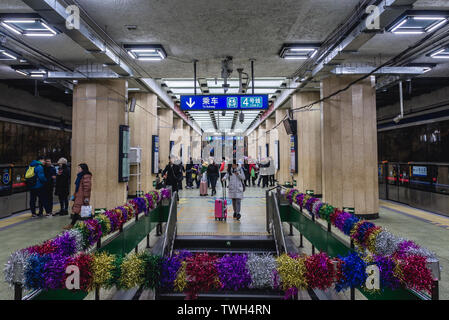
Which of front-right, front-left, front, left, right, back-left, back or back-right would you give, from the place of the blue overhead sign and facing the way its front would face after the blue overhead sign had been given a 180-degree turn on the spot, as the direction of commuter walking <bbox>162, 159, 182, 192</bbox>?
front-left

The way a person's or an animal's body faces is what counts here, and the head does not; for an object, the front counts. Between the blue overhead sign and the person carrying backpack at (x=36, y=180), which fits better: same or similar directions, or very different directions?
very different directions

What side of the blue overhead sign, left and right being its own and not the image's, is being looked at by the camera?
front

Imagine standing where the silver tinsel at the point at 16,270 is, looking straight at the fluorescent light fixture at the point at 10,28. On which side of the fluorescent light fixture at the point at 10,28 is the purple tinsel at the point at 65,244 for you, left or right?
right

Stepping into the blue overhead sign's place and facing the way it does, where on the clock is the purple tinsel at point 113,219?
The purple tinsel is roughly at 1 o'clock from the blue overhead sign.

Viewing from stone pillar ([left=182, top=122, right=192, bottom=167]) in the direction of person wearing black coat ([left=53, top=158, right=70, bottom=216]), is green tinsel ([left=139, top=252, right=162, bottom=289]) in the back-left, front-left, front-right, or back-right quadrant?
front-left

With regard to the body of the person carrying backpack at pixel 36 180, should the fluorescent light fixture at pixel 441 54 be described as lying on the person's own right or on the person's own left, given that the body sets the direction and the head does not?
on the person's own right

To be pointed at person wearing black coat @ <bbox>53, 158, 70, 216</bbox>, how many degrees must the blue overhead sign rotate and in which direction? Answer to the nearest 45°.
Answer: approximately 90° to its right

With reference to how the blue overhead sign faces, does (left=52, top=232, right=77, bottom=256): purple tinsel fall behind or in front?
in front

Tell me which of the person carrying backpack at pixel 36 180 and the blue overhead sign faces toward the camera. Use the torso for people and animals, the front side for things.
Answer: the blue overhead sign

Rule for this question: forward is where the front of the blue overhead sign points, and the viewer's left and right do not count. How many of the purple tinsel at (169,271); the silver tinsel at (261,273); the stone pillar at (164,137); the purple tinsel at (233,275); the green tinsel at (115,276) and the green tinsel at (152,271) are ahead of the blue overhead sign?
5

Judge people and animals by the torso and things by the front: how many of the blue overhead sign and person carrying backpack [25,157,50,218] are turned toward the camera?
1
